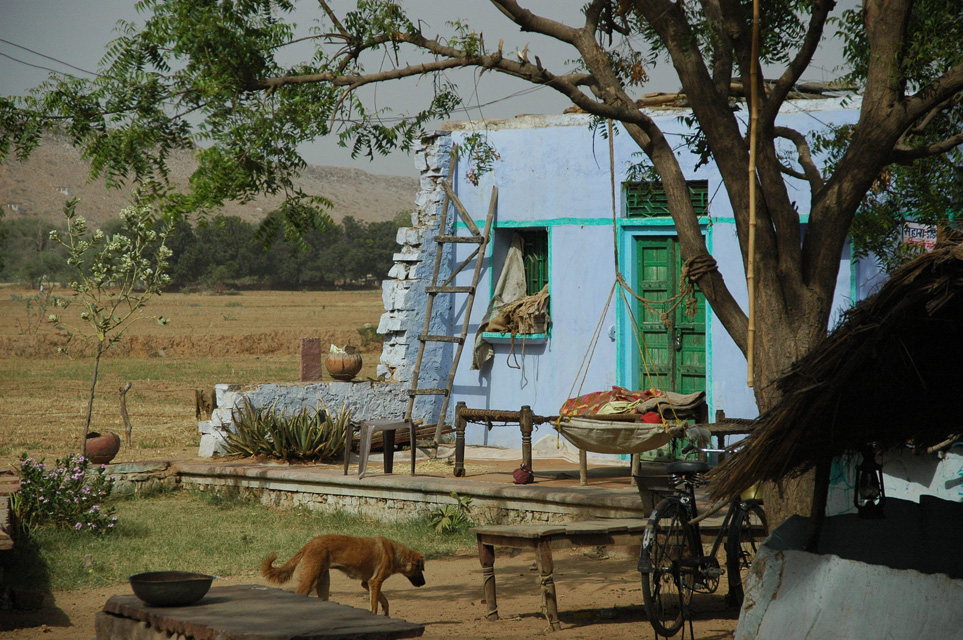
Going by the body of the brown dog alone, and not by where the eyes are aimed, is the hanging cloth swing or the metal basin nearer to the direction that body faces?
the hanging cloth swing

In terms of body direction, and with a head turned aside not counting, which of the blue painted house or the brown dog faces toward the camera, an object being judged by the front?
the blue painted house

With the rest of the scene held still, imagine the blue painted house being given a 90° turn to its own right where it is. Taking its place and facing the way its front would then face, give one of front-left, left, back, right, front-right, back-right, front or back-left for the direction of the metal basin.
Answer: left

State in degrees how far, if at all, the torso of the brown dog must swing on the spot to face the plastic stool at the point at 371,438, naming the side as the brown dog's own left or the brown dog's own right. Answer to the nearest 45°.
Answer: approximately 90° to the brown dog's own left

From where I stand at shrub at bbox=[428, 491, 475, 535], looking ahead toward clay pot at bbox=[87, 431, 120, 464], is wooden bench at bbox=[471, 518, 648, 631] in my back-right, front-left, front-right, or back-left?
back-left

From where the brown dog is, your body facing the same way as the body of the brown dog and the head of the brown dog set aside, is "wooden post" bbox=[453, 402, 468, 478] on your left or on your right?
on your left

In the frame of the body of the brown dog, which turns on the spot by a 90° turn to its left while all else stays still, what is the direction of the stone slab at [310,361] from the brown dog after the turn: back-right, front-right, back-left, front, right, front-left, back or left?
front

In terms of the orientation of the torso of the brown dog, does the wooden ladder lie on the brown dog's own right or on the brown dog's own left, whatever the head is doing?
on the brown dog's own left

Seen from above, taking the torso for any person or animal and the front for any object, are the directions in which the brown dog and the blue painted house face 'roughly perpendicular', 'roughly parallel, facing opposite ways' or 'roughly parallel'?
roughly perpendicular

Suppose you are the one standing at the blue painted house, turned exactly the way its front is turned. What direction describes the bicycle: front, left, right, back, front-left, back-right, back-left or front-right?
front

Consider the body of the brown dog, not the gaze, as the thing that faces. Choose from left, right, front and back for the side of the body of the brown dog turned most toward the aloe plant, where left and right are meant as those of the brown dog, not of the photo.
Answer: left

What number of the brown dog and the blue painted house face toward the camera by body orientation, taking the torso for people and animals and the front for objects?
1

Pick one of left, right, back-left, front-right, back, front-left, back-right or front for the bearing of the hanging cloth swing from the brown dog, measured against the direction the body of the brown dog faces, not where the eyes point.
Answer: front-left

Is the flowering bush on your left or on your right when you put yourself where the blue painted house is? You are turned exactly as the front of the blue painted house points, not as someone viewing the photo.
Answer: on your right

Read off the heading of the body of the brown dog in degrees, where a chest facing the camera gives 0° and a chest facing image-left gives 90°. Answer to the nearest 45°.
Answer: approximately 270°

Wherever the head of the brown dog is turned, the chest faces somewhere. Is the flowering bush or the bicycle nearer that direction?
the bicycle

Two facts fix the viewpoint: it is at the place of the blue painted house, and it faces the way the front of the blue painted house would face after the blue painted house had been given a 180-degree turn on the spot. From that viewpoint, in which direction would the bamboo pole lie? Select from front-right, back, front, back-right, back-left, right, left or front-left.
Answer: back

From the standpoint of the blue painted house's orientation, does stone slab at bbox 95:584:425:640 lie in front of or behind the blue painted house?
in front

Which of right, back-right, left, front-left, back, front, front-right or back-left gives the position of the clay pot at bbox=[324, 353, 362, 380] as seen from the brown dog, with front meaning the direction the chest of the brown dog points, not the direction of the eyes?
left

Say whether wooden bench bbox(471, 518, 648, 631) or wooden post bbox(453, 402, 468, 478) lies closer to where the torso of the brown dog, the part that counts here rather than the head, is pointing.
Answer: the wooden bench

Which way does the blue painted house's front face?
toward the camera
